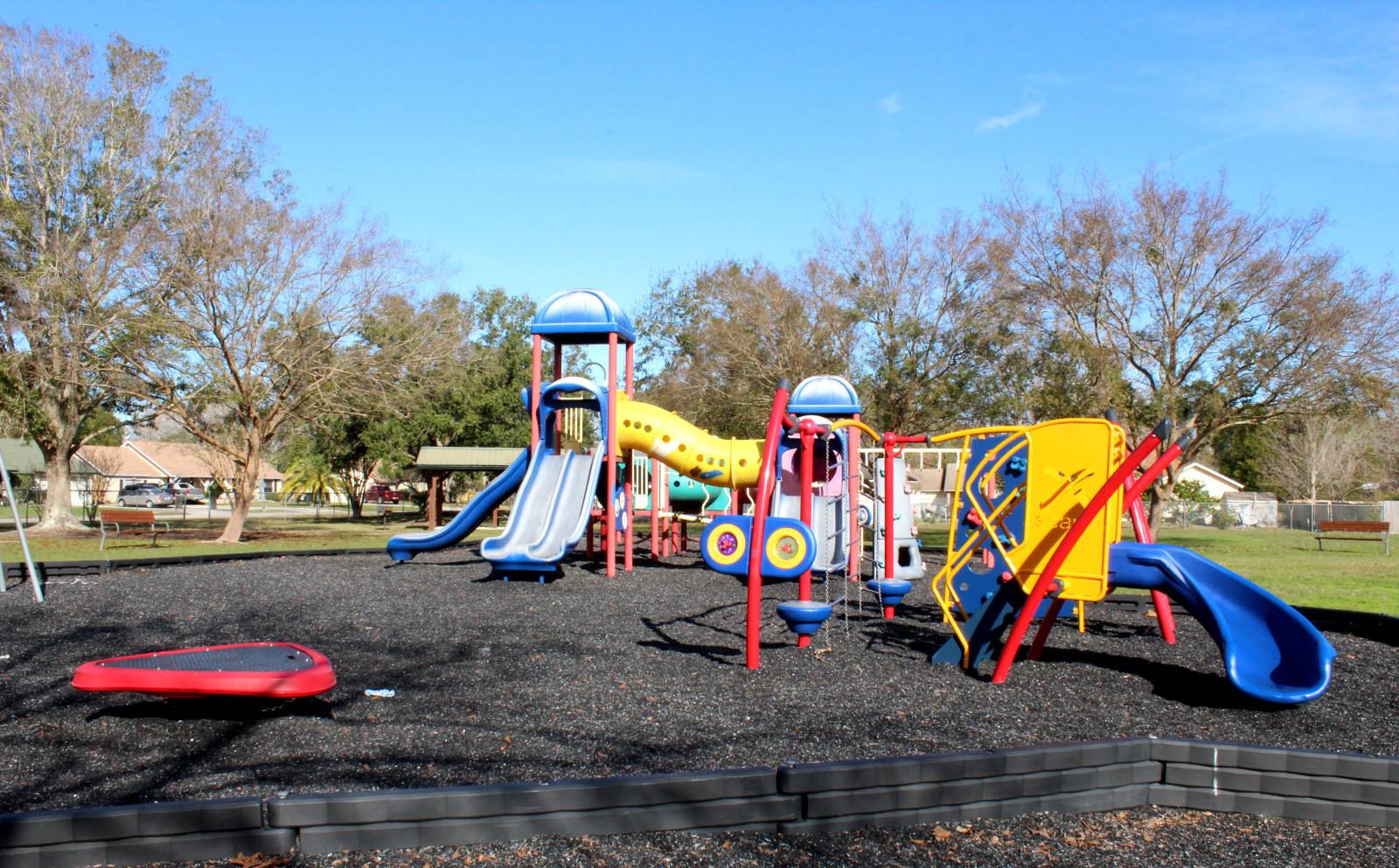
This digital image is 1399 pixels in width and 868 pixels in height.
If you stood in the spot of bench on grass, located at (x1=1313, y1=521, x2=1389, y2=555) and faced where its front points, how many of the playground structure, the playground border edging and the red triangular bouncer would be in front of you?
3

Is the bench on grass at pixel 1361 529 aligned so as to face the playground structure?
yes

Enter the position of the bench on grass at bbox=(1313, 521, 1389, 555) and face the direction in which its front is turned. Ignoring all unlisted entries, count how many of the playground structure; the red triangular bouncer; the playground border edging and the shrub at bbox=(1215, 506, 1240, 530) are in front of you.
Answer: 3

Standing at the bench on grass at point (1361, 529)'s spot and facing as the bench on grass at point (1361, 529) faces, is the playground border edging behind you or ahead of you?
ahead

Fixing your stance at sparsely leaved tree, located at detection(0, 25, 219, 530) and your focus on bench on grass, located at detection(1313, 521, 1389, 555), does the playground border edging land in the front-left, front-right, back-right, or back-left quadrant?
front-right

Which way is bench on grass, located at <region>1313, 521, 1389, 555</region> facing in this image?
toward the camera

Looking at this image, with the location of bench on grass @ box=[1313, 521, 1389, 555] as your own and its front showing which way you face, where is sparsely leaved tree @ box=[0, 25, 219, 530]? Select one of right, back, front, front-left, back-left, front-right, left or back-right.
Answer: front-right

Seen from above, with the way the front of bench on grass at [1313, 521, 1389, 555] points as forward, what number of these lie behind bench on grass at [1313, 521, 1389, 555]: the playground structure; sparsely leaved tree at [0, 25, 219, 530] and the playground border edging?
0

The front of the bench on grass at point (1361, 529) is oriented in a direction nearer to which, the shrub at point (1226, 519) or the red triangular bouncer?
the red triangular bouncer

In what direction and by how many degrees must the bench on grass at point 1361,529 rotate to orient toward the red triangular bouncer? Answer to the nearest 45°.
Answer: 0° — it already faces it

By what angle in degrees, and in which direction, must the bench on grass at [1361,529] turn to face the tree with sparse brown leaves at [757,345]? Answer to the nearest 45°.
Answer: approximately 45° to its right

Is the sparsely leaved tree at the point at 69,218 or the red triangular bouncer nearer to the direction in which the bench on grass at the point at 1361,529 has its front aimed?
the red triangular bouncer
